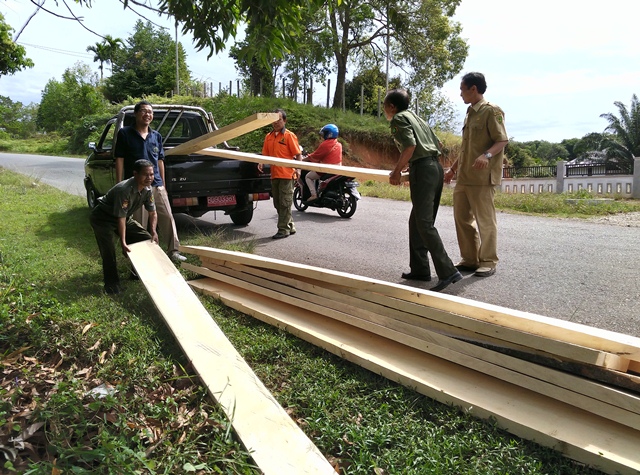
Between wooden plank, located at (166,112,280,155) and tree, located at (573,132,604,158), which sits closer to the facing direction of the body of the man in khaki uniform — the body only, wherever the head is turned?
the wooden plank

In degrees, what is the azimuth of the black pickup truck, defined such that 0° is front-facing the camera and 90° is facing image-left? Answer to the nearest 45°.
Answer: approximately 135°

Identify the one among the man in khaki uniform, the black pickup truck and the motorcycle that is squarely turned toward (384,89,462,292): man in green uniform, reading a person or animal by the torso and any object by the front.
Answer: the man in khaki uniform

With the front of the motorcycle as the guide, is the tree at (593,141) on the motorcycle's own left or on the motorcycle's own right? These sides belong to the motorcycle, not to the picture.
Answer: on the motorcycle's own right

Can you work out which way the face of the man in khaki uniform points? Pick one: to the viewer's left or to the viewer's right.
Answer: to the viewer's left

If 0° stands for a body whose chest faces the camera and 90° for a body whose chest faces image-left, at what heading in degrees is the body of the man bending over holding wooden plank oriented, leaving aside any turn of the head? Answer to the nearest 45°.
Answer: approximately 315°

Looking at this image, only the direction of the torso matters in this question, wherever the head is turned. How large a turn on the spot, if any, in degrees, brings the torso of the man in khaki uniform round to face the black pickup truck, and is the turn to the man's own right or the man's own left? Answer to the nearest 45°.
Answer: approximately 90° to the man's own right

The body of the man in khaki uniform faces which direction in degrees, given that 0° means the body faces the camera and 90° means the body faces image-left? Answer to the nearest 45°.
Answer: approximately 45°

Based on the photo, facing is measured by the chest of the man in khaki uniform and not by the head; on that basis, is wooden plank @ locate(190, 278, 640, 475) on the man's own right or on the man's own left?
on the man's own left

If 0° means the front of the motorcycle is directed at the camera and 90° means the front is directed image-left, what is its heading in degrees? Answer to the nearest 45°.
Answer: approximately 135°

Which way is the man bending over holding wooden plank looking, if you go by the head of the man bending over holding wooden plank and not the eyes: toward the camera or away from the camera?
toward the camera

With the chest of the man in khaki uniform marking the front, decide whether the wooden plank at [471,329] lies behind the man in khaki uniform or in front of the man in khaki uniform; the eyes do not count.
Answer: in front
